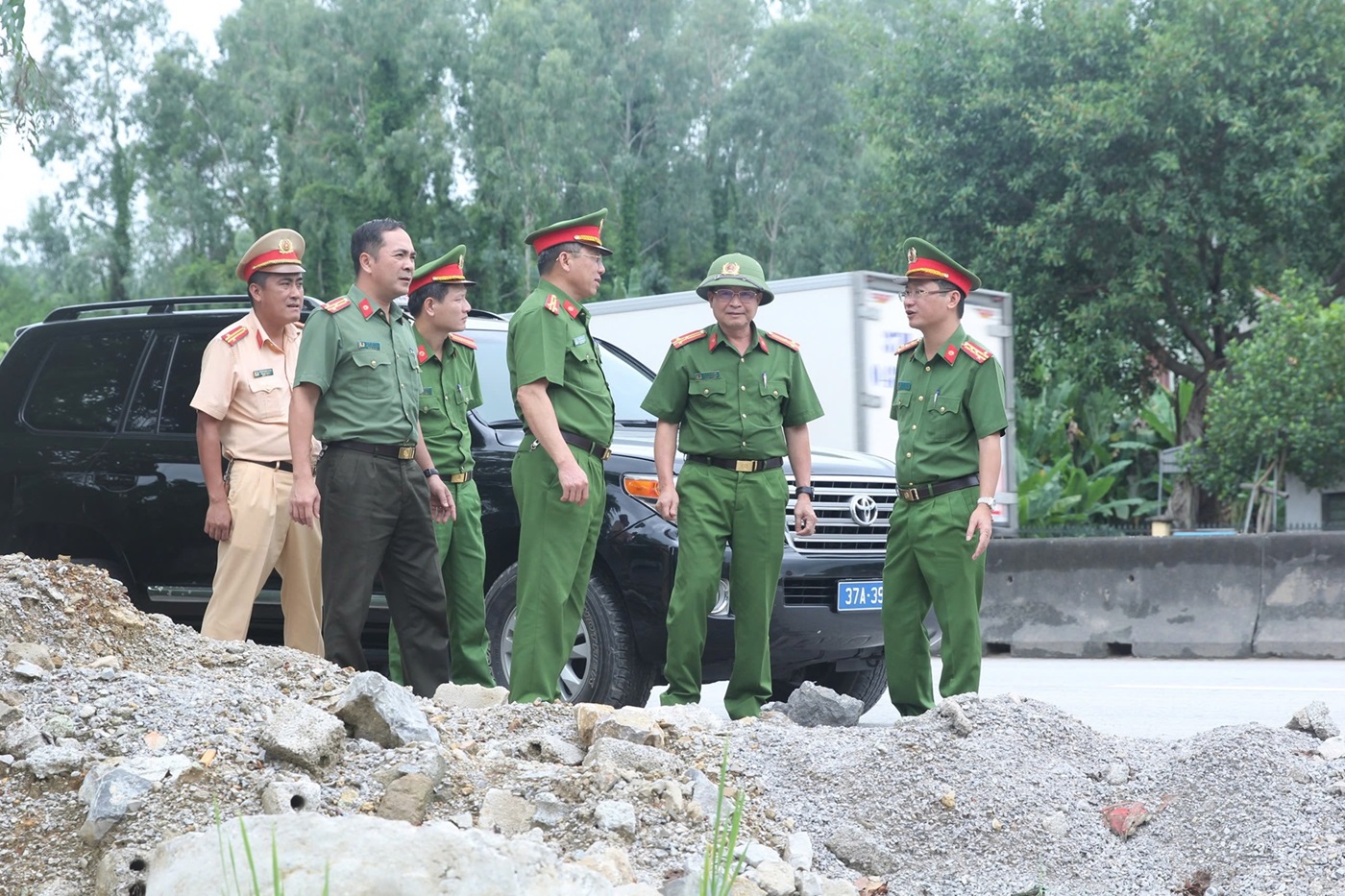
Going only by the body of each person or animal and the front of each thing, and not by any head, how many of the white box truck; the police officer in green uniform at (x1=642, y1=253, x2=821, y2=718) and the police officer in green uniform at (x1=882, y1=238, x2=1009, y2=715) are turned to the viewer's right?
0

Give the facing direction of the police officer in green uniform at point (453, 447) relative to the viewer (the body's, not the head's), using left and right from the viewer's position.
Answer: facing the viewer and to the right of the viewer

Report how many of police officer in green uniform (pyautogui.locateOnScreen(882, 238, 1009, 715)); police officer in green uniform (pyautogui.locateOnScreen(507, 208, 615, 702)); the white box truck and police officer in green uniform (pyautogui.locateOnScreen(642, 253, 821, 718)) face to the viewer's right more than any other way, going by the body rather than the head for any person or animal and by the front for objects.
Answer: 1

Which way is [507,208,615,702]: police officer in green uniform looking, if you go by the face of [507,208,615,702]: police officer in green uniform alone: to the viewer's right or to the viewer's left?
to the viewer's right

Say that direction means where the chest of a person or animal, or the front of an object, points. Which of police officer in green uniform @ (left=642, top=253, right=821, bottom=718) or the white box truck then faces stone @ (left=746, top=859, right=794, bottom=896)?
the police officer in green uniform

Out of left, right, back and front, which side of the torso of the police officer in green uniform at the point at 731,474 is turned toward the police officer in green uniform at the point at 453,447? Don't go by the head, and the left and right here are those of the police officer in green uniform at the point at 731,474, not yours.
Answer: right

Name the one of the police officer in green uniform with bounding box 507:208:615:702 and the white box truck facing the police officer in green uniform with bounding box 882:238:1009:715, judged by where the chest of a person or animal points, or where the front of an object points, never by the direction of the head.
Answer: the police officer in green uniform with bounding box 507:208:615:702

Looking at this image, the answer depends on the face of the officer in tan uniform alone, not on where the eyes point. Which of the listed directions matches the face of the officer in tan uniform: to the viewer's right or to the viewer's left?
to the viewer's right

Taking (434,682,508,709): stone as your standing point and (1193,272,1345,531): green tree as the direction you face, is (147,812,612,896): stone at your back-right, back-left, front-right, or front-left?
back-right

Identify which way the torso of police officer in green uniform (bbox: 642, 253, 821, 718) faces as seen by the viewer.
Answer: toward the camera

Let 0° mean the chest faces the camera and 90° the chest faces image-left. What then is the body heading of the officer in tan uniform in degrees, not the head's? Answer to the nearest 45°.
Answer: approximately 315°

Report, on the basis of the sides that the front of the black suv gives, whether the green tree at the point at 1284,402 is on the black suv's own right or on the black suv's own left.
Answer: on the black suv's own left

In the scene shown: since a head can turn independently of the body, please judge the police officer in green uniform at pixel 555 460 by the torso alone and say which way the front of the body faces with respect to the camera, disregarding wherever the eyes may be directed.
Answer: to the viewer's right

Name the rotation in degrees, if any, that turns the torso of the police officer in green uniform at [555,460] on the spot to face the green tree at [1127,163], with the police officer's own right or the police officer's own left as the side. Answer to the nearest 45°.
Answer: approximately 45° to the police officer's own left

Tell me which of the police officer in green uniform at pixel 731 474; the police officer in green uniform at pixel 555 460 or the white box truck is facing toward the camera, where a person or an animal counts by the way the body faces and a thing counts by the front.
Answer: the police officer in green uniform at pixel 731 474

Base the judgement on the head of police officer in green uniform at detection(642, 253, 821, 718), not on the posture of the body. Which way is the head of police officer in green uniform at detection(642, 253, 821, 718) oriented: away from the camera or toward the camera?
toward the camera

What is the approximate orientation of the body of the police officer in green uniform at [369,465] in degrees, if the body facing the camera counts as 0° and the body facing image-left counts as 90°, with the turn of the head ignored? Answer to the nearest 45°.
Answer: approximately 315°

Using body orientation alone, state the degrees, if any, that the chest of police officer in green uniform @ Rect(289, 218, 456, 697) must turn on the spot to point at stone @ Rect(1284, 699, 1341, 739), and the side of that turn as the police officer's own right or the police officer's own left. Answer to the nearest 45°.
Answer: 0° — they already face it
